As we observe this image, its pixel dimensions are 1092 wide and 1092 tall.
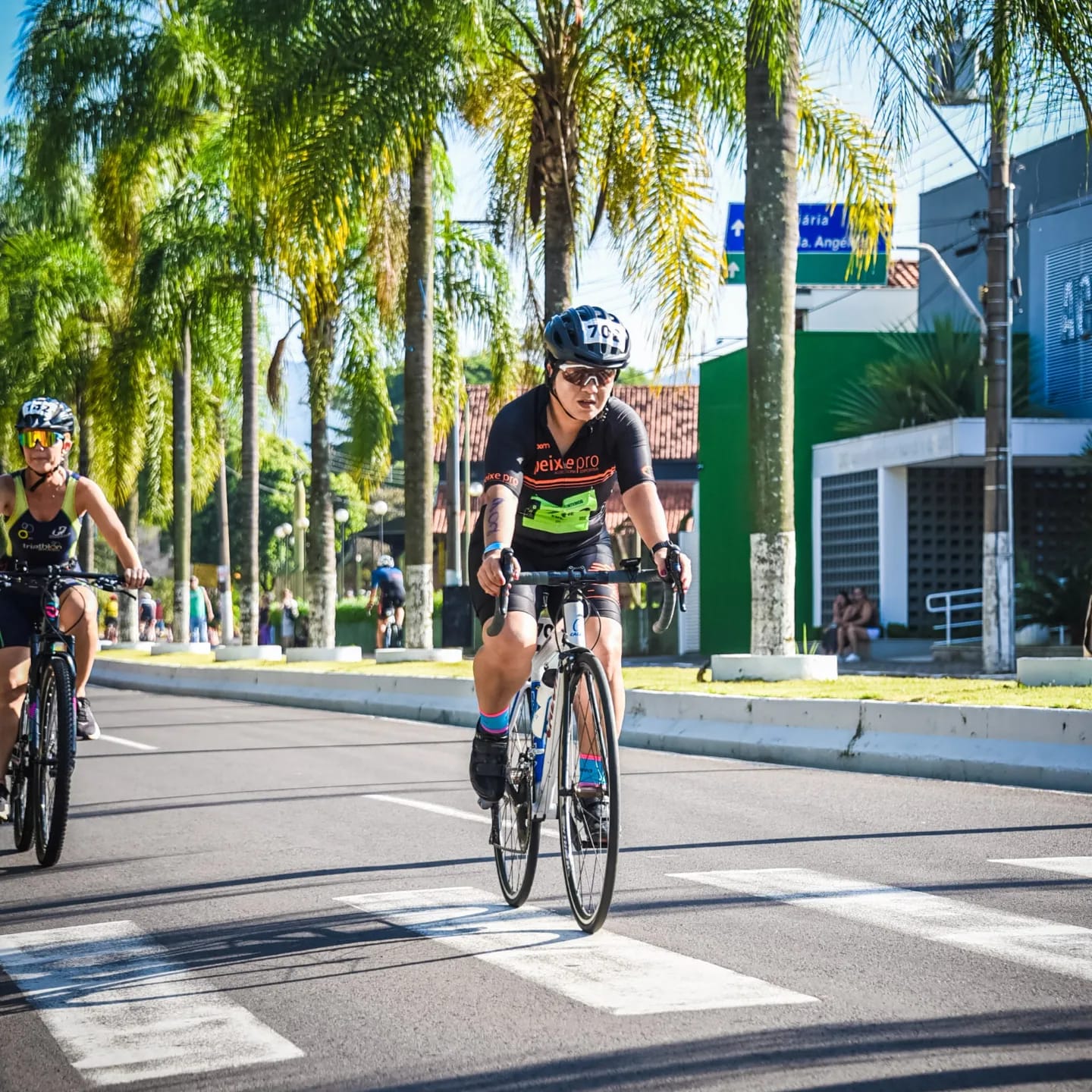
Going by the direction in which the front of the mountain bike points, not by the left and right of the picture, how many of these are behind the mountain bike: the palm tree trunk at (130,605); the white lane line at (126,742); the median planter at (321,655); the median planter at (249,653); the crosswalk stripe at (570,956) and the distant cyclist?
5

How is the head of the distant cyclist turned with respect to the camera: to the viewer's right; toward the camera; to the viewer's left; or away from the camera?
away from the camera

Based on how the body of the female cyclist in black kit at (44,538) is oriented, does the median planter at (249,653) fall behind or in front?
behind

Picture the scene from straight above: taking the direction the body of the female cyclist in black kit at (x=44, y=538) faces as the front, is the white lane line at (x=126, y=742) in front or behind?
behind

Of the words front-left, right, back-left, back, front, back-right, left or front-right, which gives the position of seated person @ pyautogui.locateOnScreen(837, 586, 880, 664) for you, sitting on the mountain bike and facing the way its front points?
back-left

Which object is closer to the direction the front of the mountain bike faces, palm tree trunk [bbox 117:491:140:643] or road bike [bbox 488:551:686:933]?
the road bike

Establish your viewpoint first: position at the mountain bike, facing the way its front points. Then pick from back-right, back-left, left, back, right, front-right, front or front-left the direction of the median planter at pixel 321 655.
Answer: back

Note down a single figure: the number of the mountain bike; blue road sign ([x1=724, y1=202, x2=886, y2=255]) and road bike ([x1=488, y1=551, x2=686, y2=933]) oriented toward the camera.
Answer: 3

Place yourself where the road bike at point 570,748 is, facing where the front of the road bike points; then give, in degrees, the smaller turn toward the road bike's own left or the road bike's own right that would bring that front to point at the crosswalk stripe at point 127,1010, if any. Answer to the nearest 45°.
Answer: approximately 45° to the road bike's own right

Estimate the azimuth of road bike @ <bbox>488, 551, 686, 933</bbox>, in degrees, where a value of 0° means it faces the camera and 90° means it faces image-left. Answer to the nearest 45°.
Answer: approximately 0°

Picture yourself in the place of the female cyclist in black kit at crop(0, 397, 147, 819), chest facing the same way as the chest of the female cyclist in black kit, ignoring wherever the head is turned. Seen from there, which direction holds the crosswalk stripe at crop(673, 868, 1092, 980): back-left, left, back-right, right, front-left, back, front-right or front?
front-left

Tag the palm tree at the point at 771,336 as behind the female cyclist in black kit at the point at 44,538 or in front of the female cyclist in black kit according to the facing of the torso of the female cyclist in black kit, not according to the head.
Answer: behind

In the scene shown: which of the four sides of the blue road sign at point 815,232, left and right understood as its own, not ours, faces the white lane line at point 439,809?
front

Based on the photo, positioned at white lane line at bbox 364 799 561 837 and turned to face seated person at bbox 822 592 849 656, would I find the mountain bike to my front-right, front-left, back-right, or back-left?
back-left
